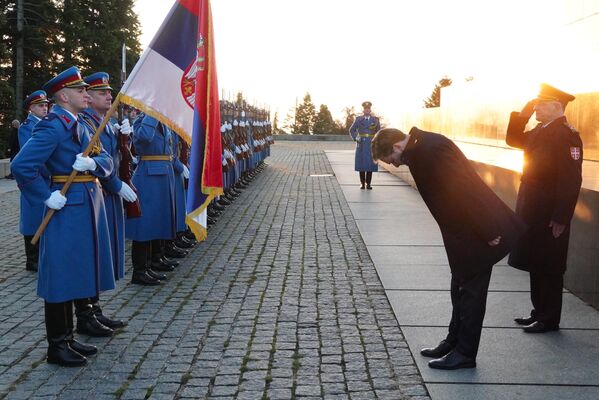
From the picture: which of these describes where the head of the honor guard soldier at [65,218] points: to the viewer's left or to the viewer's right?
to the viewer's right

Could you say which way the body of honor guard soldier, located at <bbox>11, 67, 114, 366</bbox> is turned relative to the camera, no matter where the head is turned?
to the viewer's right

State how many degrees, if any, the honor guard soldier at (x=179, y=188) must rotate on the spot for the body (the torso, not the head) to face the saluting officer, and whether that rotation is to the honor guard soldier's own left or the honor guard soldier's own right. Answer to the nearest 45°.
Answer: approximately 45° to the honor guard soldier's own right

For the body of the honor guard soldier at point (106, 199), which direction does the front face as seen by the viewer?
to the viewer's right

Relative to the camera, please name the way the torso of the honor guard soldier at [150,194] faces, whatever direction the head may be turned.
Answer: to the viewer's right

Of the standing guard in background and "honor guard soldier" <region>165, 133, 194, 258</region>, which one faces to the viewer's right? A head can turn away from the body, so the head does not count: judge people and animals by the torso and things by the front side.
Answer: the honor guard soldier

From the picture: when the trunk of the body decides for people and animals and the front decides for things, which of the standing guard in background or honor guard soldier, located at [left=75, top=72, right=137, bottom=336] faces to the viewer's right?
the honor guard soldier

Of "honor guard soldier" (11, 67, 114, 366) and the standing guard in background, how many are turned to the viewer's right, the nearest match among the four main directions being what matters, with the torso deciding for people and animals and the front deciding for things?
1

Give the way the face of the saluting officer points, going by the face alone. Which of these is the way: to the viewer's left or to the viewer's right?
to the viewer's left

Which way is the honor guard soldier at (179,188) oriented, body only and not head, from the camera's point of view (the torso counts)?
to the viewer's right
